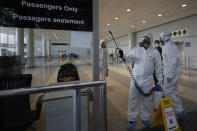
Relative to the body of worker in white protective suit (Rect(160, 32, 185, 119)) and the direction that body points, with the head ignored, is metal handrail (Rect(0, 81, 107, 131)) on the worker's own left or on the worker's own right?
on the worker's own left

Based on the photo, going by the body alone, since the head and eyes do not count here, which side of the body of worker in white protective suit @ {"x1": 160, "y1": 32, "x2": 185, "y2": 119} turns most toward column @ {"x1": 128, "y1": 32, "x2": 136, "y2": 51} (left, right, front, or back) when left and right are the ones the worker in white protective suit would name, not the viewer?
right

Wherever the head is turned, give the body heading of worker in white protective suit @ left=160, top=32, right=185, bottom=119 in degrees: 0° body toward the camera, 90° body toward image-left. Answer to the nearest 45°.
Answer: approximately 90°

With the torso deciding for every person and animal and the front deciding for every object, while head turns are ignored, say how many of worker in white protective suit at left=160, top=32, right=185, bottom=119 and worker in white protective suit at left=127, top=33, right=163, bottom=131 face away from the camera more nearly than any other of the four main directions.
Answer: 0

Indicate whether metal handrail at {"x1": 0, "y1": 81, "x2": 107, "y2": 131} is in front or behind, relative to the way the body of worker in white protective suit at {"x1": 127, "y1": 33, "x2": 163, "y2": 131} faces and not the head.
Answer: in front

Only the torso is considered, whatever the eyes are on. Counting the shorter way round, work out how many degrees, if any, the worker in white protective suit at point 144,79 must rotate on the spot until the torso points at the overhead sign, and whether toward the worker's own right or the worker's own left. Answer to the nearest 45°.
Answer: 0° — they already face it

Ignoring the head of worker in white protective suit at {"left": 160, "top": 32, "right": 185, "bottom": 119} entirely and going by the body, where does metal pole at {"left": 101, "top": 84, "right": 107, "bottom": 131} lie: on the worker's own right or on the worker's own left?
on the worker's own left

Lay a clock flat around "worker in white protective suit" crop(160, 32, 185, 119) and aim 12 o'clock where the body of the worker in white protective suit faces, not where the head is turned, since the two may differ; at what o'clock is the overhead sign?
The overhead sign is roughly at 10 o'clock from the worker in white protective suit.
